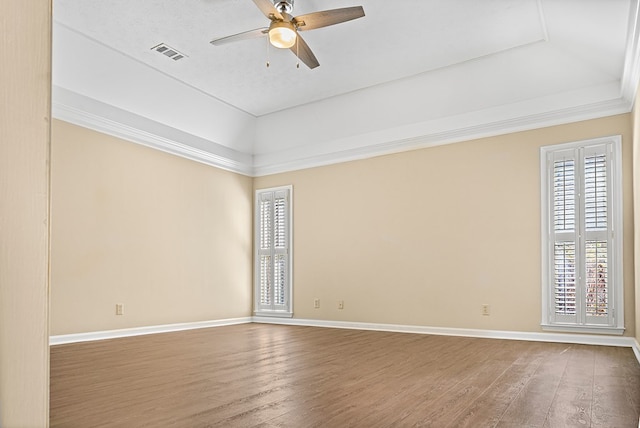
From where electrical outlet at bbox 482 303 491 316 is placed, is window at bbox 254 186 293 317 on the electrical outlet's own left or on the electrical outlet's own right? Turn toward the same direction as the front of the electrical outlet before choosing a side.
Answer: on the electrical outlet's own right

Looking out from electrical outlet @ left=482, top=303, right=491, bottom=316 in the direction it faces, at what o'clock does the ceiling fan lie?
The ceiling fan is roughly at 1 o'clock from the electrical outlet.

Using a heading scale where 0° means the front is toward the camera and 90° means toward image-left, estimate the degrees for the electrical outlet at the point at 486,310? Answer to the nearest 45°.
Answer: approximately 0°

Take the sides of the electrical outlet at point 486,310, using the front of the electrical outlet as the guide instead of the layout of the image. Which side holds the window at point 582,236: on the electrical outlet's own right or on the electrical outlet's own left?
on the electrical outlet's own left

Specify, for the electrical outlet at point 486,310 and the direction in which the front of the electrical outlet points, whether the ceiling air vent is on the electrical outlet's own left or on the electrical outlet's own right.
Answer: on the electrical outlet's own right

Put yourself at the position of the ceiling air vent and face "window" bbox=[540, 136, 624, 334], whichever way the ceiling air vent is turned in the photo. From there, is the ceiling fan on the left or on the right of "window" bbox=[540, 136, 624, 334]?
right
